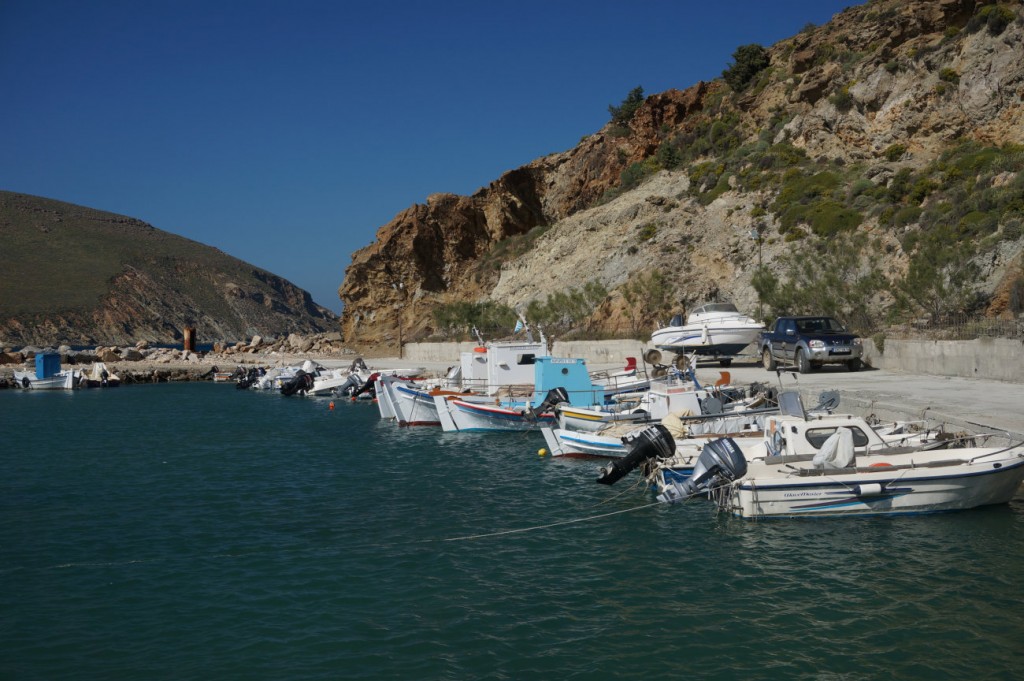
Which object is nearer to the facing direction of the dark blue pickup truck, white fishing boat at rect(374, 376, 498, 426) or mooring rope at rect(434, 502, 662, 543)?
the mooring rope

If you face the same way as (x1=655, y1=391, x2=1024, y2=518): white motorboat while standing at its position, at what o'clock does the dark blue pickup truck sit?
The dark blue pickup truck is roughly at 9 o'clock from the white motorboat.

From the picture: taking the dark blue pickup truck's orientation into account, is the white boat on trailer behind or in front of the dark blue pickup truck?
behind

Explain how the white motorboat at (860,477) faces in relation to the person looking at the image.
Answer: facing to the right of the viewer

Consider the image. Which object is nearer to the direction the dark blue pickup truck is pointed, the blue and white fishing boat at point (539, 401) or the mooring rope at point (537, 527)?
the mooring rope

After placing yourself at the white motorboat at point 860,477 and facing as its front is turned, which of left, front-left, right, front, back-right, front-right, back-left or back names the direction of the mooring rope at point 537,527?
back

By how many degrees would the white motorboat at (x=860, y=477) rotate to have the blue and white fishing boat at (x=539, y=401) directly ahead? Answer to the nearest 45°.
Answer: approximately 135° to its left

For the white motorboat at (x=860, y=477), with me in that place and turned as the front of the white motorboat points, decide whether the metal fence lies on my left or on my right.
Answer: on my left

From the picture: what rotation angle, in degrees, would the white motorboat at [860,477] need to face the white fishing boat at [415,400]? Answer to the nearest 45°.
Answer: approximately 135° to its left
